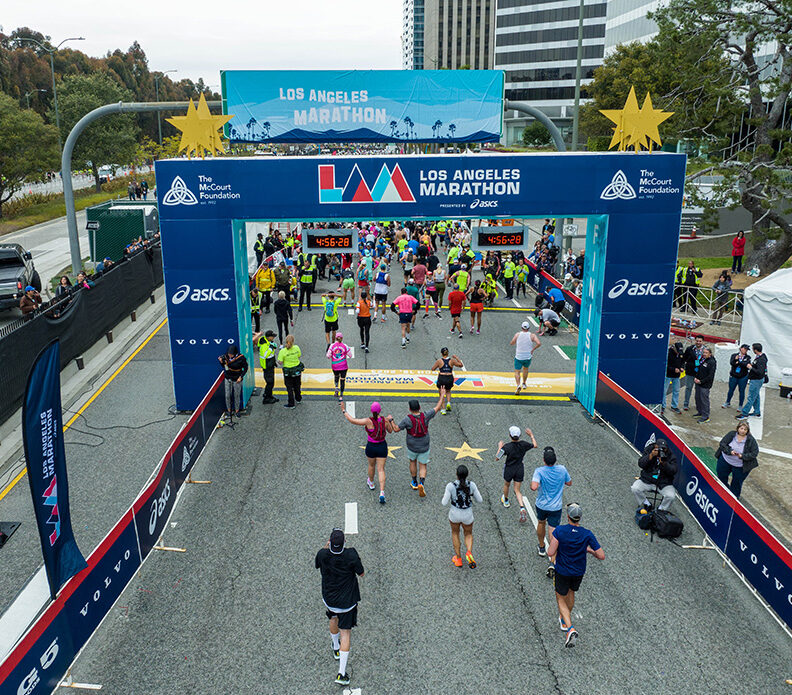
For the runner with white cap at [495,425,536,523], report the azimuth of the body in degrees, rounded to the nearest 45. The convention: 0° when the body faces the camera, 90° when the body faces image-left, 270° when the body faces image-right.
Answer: approximately 180°

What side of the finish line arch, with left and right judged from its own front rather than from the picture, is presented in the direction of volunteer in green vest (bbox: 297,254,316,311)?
back

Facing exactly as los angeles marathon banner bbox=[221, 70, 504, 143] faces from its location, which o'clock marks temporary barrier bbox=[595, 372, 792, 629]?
The temporary barrier is roughly at 11 o'clock from the los angeles marathon banner.

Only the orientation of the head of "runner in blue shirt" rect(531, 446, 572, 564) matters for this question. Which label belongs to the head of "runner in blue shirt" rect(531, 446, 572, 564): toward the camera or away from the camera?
away from the camera

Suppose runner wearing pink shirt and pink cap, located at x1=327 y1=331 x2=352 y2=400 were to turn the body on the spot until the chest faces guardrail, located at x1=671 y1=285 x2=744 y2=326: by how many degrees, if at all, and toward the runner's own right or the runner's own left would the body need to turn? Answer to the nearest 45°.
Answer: approximately 45° to the runner's own right

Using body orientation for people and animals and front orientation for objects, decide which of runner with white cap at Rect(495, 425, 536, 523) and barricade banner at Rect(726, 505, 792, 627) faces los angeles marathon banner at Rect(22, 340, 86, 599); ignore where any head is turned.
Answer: the barricade banner

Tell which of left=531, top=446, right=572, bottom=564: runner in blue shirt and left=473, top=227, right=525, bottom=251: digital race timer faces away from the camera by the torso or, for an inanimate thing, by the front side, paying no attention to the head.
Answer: the runner in blue shirt

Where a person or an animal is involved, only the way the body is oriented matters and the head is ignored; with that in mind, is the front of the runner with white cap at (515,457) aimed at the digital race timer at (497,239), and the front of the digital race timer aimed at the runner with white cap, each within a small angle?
yes

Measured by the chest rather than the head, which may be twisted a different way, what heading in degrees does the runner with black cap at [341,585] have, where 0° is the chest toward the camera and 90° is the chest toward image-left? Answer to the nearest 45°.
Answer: approximately 180°

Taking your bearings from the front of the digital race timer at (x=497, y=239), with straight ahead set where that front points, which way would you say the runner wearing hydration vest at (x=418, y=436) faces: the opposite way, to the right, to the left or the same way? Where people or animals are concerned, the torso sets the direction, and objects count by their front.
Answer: the opposite way

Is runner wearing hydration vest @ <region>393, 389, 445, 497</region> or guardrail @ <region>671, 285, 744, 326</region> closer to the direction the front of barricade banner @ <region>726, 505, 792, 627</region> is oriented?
the runner wearing hydration vest

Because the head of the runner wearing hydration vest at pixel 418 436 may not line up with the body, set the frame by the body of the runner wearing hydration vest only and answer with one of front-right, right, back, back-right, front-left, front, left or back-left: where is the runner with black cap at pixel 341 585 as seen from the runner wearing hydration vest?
back
